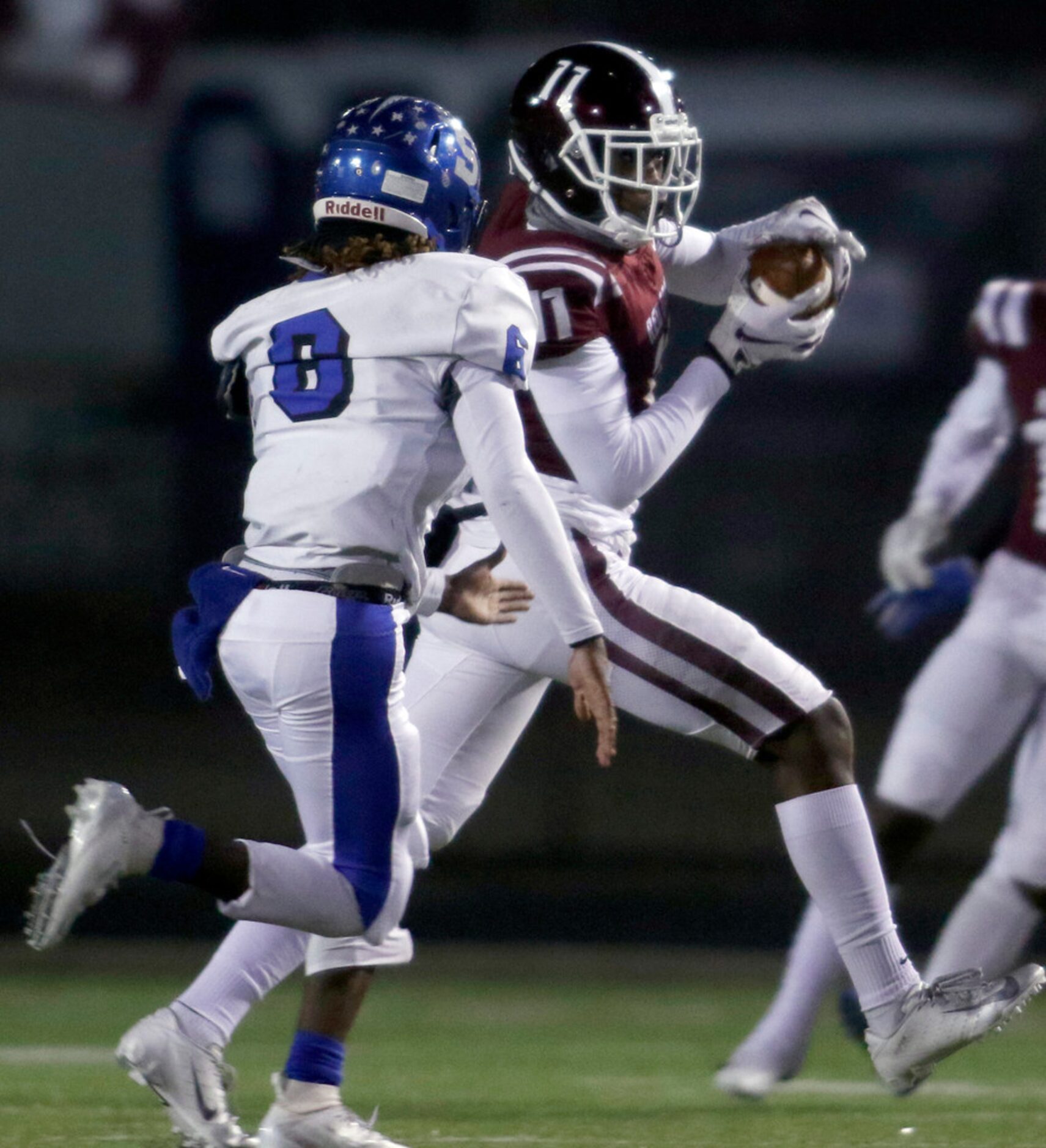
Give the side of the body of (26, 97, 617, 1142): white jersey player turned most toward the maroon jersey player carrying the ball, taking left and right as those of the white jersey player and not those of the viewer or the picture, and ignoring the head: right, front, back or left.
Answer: front

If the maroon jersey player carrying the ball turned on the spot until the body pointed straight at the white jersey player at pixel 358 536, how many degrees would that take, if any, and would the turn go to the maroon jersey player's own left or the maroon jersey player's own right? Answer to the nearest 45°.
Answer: approximately 135° to the maroon jersey player's own right

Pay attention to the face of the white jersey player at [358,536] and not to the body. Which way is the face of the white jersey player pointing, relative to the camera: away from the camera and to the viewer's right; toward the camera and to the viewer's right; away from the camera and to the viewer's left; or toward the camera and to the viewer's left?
away from the camera and to the viewer's right

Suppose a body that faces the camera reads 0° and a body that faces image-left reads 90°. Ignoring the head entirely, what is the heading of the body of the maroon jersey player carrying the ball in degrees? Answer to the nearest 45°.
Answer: approximately 270°

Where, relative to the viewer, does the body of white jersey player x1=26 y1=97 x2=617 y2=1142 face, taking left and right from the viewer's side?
facing away from the viewer and to the right of the viewer
